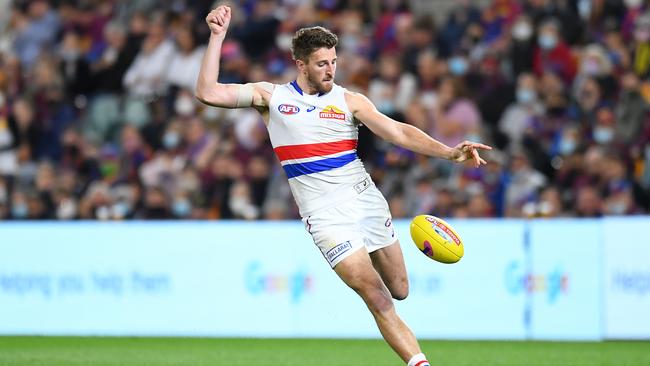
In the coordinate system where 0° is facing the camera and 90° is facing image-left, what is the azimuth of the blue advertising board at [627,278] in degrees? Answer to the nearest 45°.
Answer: approximately 0°
